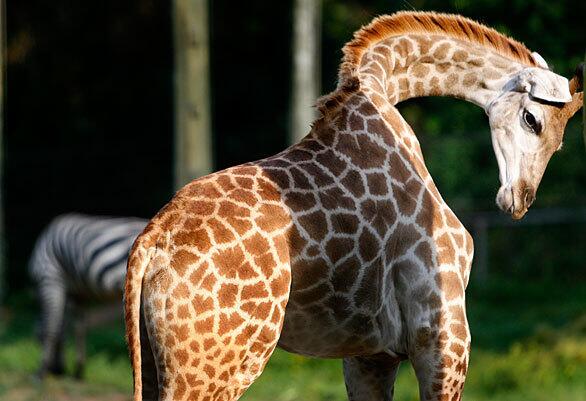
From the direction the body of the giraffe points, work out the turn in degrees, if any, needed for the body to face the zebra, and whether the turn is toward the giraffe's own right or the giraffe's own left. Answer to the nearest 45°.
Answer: approximately 135° to the giraffe's own left

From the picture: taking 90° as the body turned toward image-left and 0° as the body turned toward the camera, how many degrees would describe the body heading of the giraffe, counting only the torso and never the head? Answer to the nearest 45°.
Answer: approximately 270°

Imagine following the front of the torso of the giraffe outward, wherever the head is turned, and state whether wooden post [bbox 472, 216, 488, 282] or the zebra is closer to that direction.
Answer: the wooden post
